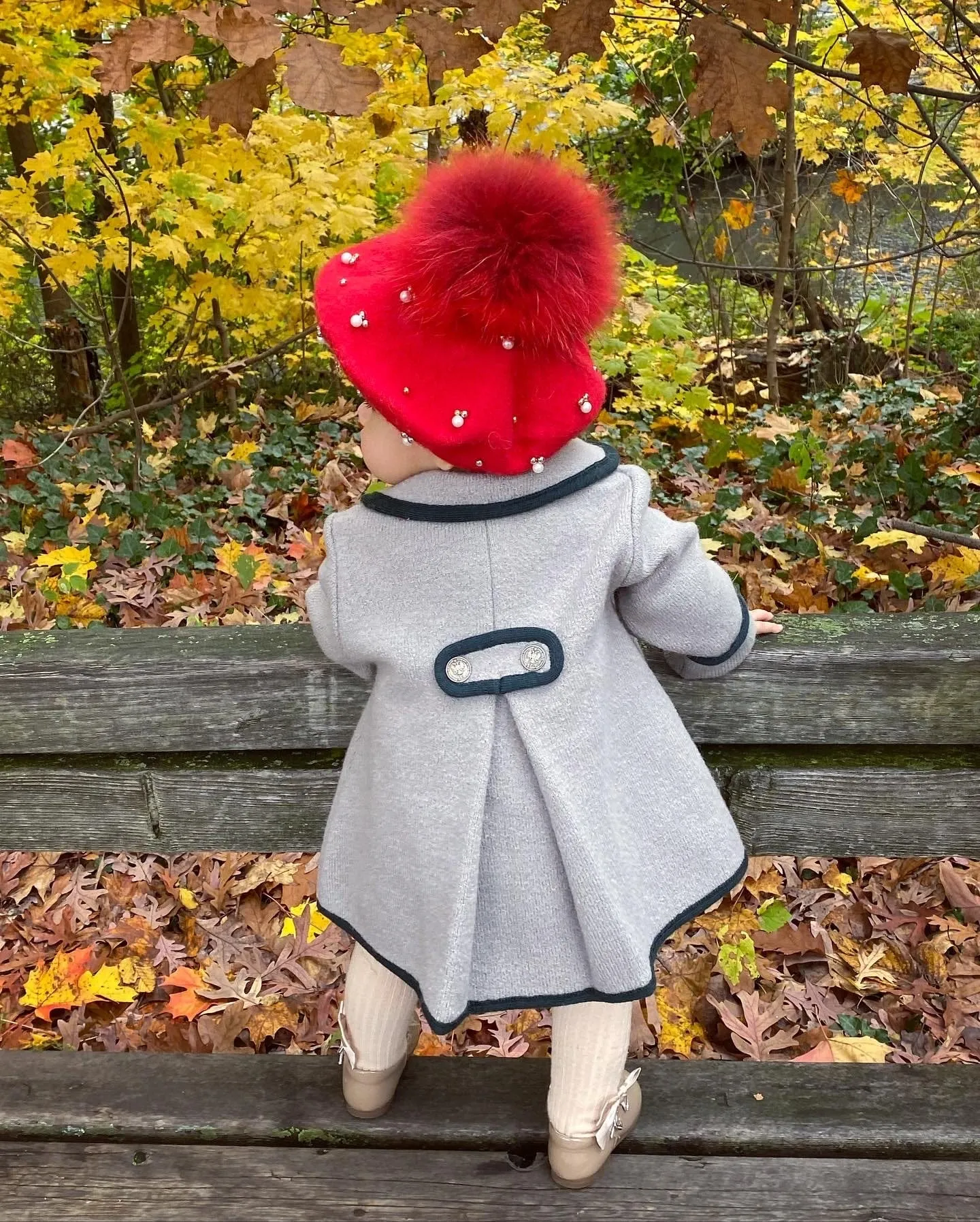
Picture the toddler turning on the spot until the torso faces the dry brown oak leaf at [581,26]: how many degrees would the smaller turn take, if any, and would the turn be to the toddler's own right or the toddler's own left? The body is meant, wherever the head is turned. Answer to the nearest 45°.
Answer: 0° — they already face it

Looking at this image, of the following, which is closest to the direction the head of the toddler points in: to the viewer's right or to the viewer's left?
to the viewer's left

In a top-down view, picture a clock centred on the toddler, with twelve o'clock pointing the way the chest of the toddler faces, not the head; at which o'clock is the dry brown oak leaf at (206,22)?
The dry brown oak leaf is roughly at 11 o'clock from the toddler.

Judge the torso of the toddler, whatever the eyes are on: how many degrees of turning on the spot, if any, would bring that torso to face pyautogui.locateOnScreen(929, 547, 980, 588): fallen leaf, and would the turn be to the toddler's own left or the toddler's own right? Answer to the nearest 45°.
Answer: approximately 45° to the toddler's own right

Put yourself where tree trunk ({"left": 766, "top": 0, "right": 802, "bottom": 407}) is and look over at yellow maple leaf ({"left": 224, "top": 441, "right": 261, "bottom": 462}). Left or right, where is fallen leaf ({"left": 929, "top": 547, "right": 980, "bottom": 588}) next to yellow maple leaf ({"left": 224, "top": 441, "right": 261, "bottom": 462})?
left

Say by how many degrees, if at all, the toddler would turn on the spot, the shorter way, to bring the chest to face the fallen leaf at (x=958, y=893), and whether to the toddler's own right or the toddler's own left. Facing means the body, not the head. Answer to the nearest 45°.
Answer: approximately 45° to the toddler's own right

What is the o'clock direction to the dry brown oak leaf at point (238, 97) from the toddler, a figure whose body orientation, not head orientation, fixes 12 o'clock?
The dry brown oak leaf is roughly at 11 o'clock from the toddler.

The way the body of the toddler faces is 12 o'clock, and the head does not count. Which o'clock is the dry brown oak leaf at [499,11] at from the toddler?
The dry brown oak leaf is roughly at 12 o'clock from the toddler.

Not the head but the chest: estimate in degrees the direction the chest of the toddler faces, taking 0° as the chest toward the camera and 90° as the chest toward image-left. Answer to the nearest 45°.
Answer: approximately 180°
